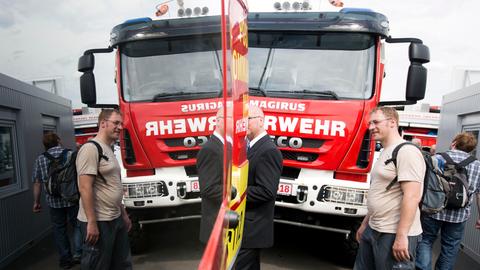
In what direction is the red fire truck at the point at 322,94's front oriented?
toward the camera

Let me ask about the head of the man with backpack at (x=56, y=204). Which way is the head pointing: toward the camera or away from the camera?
away from the camera

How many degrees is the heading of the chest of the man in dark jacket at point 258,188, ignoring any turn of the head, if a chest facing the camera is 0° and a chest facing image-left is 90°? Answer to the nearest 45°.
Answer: approximately 90°

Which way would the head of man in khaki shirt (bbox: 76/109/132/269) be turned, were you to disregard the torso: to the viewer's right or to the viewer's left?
to the viewer's right

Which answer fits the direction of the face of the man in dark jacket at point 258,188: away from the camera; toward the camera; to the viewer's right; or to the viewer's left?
to the viewer's left

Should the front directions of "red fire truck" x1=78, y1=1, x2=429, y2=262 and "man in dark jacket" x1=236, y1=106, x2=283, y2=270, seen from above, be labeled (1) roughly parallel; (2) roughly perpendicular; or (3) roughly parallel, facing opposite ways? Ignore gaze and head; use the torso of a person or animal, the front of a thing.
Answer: roughly perpendicular

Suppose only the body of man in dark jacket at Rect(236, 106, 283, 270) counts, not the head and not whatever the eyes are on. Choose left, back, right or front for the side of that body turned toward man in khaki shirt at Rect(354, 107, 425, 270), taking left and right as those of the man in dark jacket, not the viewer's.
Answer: back

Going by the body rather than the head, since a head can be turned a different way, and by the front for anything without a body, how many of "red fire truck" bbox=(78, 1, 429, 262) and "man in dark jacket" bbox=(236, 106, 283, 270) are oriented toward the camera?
1
